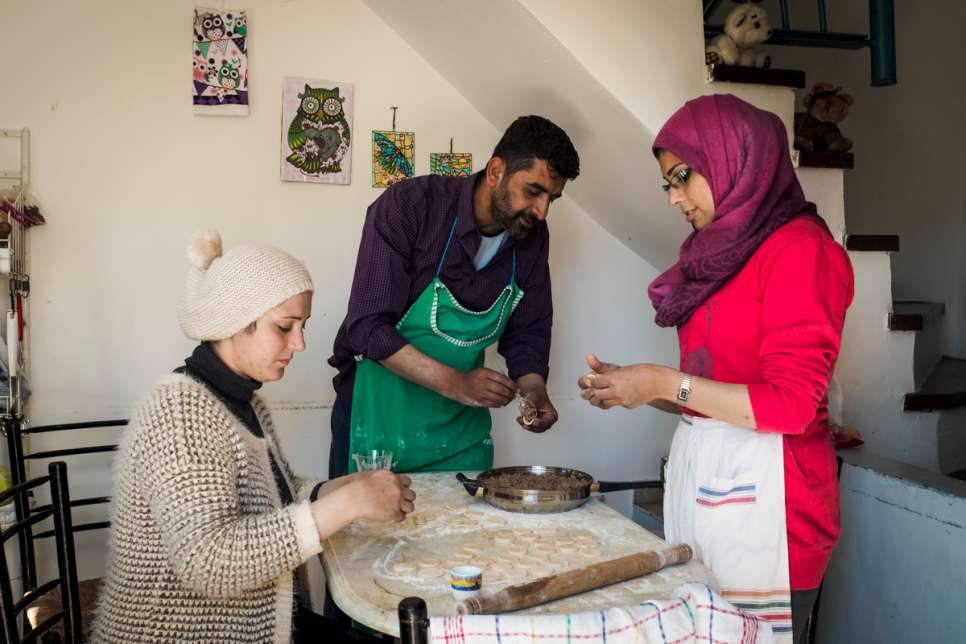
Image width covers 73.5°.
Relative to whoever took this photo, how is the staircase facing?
facing to the right of the viewer

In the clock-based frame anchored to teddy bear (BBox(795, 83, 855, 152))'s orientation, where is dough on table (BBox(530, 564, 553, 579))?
The dough on table is roughly at 2 o'clock from the teddy bear.

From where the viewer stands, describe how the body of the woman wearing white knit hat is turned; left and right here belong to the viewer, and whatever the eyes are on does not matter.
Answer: facing to the right of the viewer

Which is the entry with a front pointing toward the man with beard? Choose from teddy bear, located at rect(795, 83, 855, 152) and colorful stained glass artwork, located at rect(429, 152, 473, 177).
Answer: the colorful stained glass artwork

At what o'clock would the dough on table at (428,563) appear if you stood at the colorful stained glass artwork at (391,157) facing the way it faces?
The dough on table is roughly at 12 o'clock from the colorful stained glass artwork.

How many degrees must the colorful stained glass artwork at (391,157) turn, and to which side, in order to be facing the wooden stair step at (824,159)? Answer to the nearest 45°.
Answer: approximately 45° to its left

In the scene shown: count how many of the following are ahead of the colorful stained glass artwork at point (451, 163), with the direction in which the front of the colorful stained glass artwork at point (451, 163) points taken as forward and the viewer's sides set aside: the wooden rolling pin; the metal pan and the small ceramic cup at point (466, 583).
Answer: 3

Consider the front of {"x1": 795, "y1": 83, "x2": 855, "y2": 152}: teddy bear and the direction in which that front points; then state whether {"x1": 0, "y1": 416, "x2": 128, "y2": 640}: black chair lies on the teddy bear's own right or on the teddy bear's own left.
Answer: on the teddy bear's own right

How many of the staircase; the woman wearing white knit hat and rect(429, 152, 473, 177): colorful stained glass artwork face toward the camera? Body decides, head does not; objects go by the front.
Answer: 1

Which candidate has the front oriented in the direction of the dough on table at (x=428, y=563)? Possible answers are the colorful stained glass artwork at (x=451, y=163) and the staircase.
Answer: the colorful stained glass artwork

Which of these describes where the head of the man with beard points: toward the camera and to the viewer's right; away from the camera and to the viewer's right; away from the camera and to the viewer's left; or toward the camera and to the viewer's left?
toward the camera and to the viewer's right

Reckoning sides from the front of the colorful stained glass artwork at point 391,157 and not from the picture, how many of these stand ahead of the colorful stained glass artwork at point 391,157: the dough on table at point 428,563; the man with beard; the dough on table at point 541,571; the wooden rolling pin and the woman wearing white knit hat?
5

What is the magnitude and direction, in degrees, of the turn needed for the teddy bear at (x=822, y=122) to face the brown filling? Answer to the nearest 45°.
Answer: approximately 90° to its right
